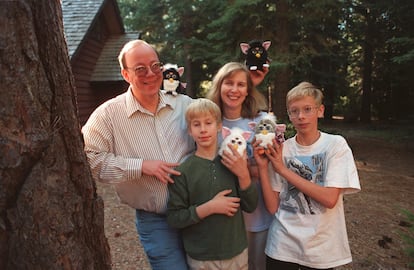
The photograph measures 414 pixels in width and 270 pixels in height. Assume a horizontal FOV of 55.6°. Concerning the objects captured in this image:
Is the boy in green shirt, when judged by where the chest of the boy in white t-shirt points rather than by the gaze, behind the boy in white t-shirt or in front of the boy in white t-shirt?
in front

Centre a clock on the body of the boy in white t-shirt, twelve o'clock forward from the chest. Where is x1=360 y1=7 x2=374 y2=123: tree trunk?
The tree trunk is roughly at 5 o'clock from the boy in white t-shirt.

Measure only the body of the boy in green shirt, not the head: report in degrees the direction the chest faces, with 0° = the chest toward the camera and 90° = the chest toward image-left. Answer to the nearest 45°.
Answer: approximately 0°

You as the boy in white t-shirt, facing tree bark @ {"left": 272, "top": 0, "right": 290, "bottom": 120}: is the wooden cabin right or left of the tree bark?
left

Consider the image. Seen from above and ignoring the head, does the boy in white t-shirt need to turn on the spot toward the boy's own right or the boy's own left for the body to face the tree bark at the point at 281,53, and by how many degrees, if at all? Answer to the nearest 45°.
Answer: approximately 135° to the boy's own right

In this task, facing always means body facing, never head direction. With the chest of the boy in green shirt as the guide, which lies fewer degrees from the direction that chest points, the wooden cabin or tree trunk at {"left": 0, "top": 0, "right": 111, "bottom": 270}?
the tree trunk

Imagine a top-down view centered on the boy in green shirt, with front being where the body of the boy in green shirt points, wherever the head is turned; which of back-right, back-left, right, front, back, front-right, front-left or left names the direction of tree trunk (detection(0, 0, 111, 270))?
front-right

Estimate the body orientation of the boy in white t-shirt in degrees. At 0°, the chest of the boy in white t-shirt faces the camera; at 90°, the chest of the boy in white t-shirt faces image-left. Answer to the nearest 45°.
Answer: approximately 45°

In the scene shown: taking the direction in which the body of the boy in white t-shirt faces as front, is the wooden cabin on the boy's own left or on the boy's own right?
on the boy's own right

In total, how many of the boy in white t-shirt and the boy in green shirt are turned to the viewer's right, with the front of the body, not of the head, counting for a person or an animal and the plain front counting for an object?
0

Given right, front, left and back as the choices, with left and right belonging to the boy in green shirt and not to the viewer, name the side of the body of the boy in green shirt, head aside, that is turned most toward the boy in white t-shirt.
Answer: left
